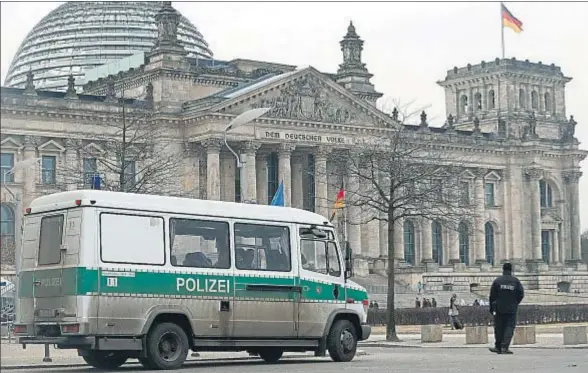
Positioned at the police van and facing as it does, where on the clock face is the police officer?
The police officer is roughly at 1 o'clock from the police van.

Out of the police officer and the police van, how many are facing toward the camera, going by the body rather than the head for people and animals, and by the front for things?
0

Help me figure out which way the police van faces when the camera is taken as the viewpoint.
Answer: facing away from the viewer and to the right of the viewer

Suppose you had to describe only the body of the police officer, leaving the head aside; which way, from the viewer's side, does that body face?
away from the camera

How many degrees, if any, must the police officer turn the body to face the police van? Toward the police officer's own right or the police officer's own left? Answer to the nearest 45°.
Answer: approximately 135° to the police officer's own left
